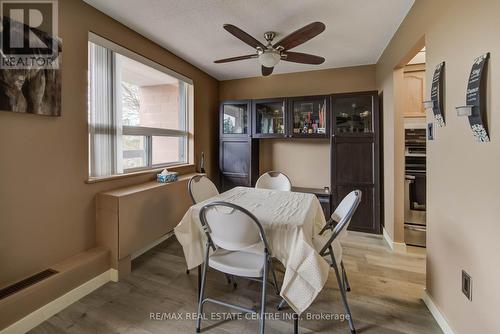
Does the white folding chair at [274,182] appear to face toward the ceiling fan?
yes

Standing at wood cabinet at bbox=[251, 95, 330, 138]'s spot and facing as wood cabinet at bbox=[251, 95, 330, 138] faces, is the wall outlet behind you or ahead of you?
ahead

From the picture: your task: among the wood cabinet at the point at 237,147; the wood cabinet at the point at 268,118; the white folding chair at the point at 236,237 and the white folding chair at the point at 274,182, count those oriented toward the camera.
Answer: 3

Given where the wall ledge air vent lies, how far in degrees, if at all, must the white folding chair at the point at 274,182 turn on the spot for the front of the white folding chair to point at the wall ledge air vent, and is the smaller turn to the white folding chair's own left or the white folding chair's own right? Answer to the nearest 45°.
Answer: approximately 45° to the white folding chair's own right

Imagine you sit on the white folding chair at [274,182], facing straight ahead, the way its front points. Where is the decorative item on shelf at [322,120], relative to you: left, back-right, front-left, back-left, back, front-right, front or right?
back-left

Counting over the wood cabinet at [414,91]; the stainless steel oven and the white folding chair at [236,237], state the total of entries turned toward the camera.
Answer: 2

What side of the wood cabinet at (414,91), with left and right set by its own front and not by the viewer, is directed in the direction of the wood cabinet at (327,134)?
right

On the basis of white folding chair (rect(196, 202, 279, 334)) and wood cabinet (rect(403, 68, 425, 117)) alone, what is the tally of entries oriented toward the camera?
1
